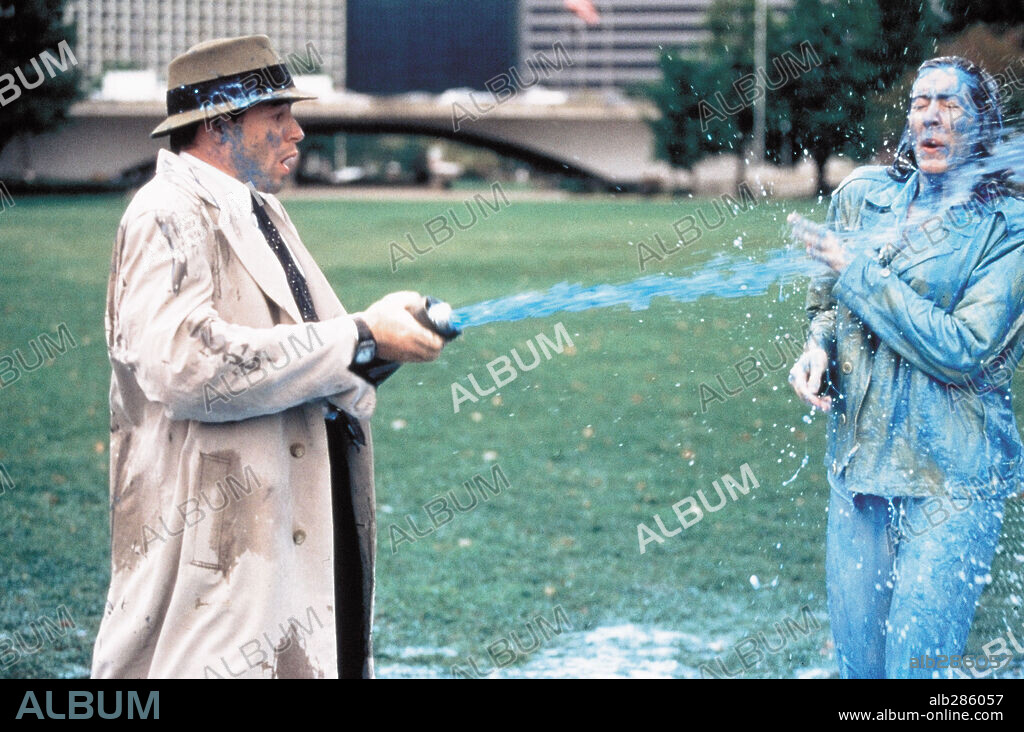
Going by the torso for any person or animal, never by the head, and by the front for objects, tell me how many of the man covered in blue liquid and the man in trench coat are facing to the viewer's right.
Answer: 1

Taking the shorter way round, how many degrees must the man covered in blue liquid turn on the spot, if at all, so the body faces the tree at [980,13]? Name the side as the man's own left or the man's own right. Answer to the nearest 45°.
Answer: approximately 135° to the man's own right

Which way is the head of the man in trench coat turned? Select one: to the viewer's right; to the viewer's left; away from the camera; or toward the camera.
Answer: to the viewer's right

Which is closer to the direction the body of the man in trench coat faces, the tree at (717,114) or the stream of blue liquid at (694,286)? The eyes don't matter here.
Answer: the stream of blue liquid

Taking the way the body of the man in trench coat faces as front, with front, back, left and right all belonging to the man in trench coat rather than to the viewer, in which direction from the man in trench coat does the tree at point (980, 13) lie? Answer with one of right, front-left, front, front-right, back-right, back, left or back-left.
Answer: front-left

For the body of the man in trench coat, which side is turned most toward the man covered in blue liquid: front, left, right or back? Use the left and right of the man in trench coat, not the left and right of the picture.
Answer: front

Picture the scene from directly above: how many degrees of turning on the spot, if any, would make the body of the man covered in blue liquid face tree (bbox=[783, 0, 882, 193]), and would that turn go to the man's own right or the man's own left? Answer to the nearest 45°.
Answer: approximately 135° to the man's own right

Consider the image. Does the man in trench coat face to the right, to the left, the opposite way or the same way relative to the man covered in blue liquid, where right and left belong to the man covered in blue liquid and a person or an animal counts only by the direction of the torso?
to the left

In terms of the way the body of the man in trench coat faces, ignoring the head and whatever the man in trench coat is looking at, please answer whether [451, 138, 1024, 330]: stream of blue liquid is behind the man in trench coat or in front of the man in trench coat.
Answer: in front

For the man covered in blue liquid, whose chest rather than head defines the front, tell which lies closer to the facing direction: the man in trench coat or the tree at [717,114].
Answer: the man in trench coat

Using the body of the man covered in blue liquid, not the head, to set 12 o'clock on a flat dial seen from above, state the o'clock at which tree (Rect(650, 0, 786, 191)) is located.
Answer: The tree is roughly at 4 o'clock from the man covered in blue liquid.

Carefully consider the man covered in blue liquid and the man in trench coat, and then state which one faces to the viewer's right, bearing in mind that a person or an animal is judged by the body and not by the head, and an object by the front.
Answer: the man in trench coat

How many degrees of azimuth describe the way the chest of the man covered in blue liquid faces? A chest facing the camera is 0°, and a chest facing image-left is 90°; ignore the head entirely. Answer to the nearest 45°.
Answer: approximately 45°

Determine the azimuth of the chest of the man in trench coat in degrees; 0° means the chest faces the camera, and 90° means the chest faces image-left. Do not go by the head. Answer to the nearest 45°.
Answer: approximately 270°

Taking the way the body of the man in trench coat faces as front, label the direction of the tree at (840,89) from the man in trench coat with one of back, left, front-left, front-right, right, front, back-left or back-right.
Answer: front-left
